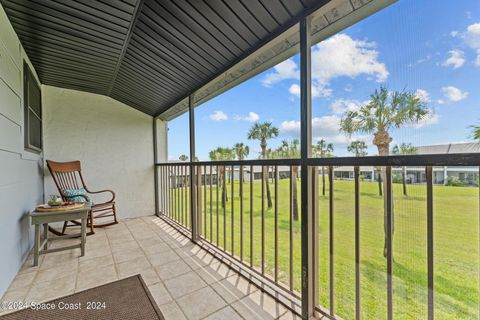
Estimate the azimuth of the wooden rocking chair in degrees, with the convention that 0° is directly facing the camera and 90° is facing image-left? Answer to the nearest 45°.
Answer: approximately 315°

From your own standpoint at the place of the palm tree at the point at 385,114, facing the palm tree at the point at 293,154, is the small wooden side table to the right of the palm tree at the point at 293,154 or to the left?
left
